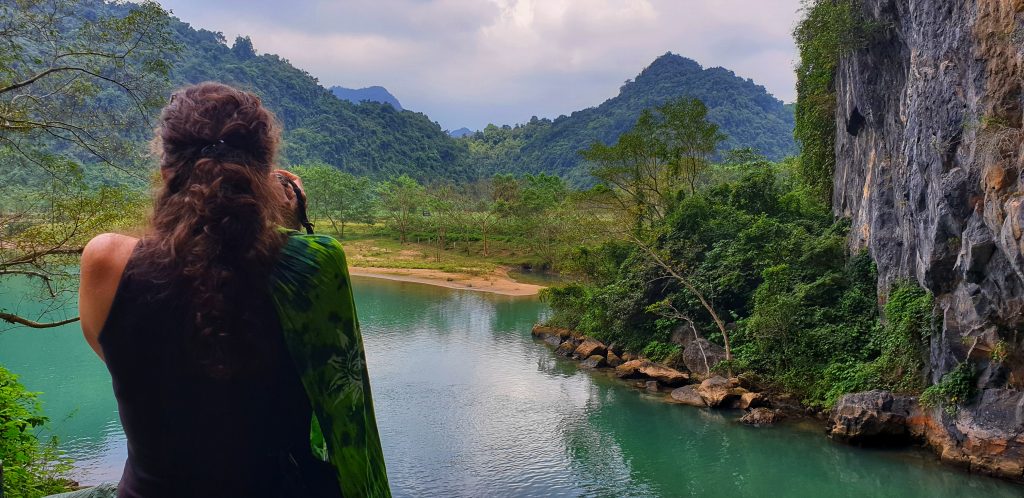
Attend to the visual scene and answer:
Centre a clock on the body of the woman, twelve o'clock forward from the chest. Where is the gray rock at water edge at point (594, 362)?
The gray rock at water edge is roughly at 1 o'clock from the woman.

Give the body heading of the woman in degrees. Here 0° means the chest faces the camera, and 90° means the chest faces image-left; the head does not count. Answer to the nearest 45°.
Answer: approximately 180°

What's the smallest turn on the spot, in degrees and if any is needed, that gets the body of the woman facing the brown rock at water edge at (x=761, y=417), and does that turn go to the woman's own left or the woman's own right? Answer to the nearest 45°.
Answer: approximately 45° to the woman's own right

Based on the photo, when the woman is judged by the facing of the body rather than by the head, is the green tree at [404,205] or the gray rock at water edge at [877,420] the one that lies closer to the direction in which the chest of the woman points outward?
the green tree

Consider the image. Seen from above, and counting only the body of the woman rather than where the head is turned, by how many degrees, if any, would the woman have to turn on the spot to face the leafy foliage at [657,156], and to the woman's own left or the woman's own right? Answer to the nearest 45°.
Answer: approximately 45° to the woman's own right
